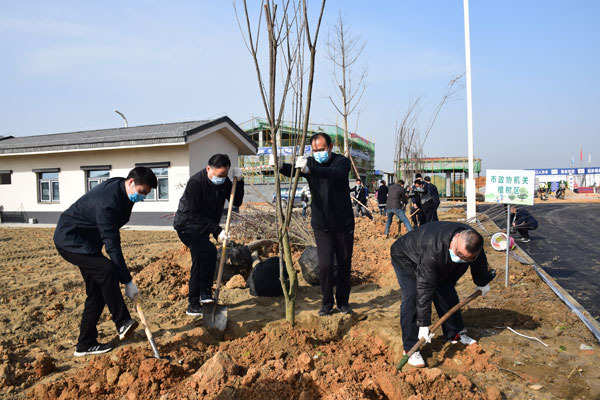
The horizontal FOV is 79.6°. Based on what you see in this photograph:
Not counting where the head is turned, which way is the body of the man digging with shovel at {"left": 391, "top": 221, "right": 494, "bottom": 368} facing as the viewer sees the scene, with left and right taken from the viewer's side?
facing the viewer and to the right of the viewer

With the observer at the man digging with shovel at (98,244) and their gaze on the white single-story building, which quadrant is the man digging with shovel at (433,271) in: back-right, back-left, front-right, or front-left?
back-right

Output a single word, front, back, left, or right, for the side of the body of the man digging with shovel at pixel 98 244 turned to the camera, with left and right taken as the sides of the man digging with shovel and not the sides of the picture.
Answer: right

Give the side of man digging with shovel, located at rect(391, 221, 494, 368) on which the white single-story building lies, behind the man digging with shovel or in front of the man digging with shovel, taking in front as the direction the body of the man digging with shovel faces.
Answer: behind

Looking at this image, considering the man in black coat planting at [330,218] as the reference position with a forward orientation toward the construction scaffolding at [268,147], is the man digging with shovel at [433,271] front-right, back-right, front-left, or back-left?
back-right

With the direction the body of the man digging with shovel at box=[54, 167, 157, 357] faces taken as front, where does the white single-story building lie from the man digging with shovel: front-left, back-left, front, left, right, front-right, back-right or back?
left

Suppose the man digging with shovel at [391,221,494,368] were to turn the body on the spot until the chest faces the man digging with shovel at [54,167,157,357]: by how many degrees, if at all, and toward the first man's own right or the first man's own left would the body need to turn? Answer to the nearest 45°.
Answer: approximately 135° to the first man's own right

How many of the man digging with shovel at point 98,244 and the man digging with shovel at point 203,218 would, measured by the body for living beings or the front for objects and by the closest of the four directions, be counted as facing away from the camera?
0

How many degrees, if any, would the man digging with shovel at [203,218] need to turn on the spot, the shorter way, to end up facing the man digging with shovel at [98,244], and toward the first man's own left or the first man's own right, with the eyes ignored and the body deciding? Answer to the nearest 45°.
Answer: approximately 90° to the first man's own right

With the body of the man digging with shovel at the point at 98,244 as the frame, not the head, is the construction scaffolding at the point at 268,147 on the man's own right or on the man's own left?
on the man's own left

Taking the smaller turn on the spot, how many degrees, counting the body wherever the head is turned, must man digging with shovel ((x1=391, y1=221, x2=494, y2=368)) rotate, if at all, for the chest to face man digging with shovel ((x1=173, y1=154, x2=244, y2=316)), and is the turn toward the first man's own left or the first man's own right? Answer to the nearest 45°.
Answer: approximately 135° to the first man's own right

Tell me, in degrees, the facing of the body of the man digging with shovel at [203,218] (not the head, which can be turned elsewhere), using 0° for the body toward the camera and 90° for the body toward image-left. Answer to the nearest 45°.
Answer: approximately 315°
